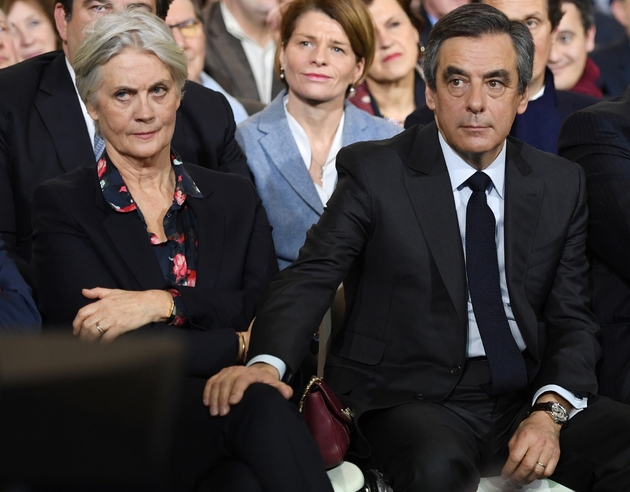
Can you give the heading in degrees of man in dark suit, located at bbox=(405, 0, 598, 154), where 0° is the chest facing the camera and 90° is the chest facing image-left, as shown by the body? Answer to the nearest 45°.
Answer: approximately 0°

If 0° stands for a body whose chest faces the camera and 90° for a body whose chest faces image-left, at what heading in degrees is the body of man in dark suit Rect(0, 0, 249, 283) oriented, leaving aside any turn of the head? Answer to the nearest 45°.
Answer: approximately 0°

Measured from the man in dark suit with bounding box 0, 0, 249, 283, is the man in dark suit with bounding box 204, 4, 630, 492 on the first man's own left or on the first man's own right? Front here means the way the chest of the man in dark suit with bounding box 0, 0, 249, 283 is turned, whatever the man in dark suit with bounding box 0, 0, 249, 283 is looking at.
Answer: on the first man's own left

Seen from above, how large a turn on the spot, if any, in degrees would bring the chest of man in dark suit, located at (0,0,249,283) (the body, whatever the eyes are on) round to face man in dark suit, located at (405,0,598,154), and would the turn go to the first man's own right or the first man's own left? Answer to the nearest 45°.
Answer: approximately 90° to the first man's own left

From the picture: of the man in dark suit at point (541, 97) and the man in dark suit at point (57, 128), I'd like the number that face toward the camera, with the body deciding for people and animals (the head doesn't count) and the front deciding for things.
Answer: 2
